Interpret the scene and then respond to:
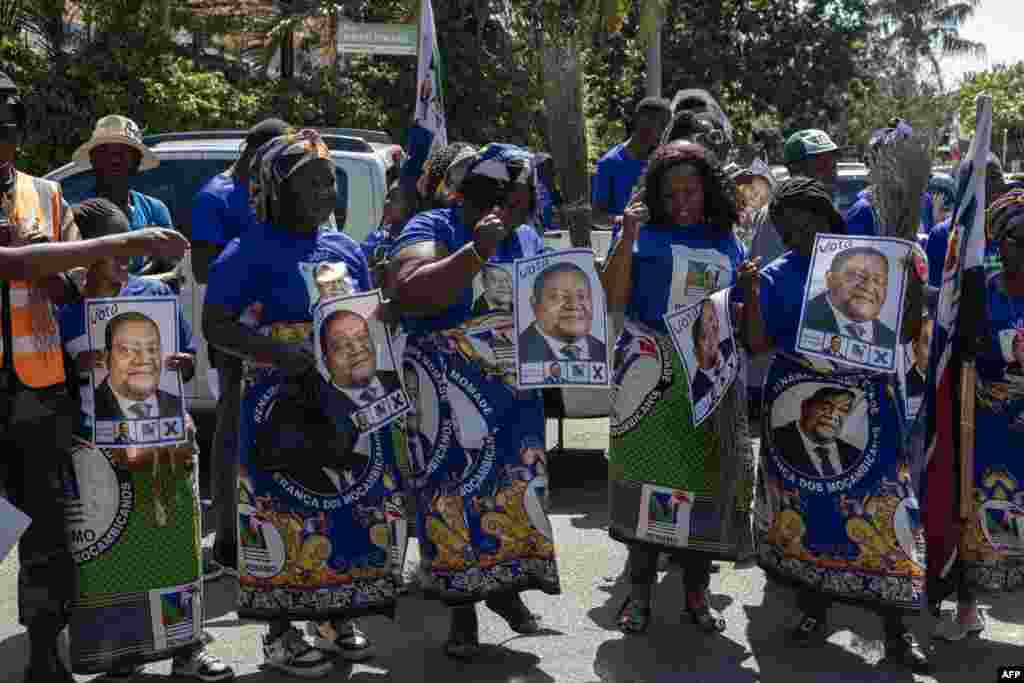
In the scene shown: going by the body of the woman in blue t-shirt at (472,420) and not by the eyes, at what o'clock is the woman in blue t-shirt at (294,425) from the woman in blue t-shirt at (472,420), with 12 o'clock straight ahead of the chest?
the woman in blue t-shirt at (294,425) is roughly at 4 o'clock from the woman in blue t-shirt at (472,420).

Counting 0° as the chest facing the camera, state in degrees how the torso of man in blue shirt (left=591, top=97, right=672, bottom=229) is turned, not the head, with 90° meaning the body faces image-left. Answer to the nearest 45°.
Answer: approximately 315°

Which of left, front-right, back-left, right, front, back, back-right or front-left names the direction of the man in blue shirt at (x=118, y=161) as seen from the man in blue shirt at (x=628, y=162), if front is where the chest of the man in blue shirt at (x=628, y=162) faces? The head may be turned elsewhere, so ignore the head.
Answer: right

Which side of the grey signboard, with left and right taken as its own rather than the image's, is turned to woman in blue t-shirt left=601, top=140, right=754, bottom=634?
front

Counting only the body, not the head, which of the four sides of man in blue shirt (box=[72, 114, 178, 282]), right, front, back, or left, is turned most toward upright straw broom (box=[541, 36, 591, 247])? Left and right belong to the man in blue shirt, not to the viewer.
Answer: left

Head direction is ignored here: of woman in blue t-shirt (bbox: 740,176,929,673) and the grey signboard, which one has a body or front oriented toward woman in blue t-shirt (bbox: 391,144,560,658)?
the grey signboard

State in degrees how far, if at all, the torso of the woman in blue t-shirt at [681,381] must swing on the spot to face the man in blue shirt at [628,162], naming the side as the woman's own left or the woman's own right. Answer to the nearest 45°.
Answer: approximately 180°

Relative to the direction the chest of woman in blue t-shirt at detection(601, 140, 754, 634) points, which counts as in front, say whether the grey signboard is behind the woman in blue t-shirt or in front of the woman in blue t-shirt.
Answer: behind
